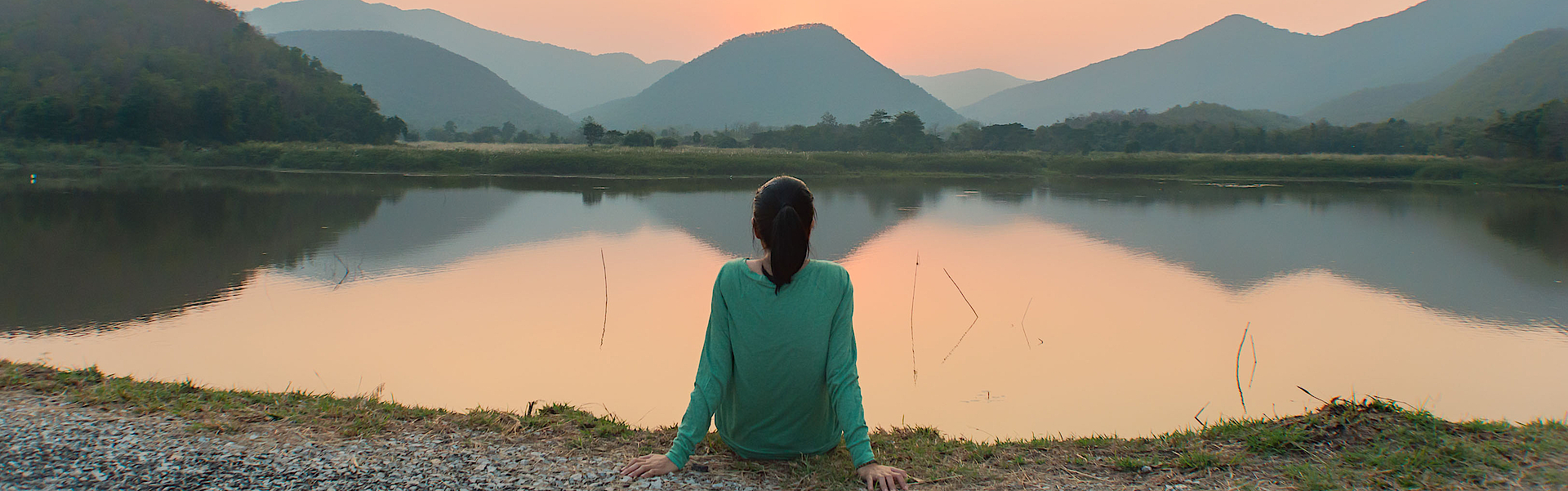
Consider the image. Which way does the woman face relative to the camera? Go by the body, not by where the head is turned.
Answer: away from the camera

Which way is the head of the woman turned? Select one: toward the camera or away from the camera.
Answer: away from the camera

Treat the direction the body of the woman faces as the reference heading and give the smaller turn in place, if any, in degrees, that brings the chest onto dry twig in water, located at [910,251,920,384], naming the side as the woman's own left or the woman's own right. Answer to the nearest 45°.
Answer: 0° — they already face it
